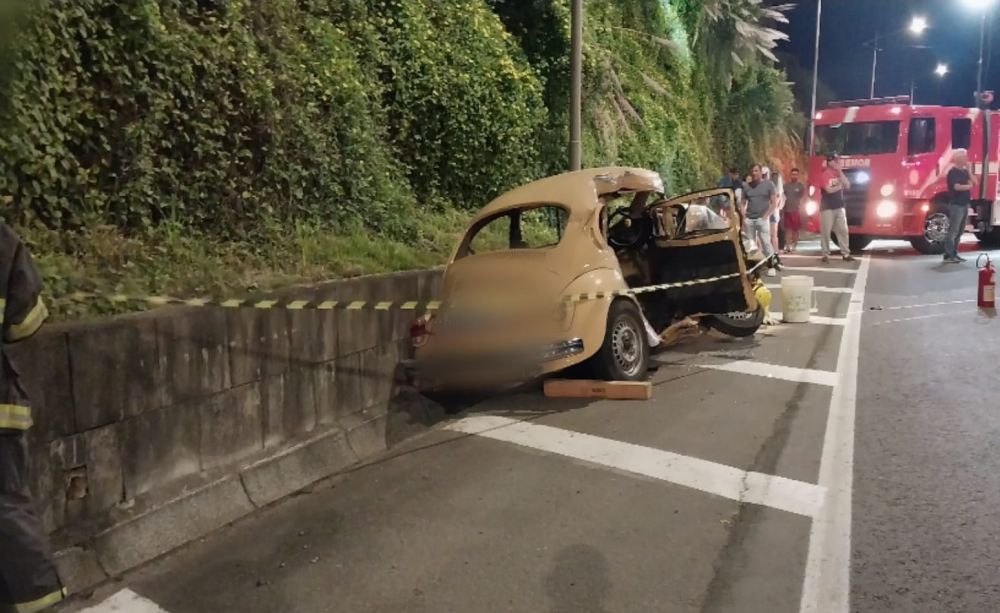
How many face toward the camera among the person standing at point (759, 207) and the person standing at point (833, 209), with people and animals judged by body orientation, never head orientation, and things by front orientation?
2

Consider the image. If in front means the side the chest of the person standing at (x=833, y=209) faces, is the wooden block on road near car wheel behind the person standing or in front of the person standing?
in front

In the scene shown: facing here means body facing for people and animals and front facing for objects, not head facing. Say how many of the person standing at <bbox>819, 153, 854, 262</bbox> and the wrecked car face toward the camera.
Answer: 1

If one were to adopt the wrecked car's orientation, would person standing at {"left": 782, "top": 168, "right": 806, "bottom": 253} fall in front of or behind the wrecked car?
in front

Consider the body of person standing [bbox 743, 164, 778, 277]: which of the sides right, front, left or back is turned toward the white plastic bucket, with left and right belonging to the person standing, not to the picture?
front

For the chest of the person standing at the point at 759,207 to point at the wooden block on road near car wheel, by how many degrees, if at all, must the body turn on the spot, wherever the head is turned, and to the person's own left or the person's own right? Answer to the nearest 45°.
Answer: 0° — they already face it

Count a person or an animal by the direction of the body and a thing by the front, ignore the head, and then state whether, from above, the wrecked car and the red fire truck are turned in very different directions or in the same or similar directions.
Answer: very different directions

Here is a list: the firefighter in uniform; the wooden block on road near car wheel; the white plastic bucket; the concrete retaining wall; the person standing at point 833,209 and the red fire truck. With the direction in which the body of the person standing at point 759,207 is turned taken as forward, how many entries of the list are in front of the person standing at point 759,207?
4

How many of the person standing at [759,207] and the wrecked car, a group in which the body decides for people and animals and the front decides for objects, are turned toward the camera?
1

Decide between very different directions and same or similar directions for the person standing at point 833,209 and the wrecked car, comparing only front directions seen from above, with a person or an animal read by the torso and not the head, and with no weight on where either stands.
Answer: very different directions

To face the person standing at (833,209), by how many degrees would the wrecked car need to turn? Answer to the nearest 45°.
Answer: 0° — it already faces them

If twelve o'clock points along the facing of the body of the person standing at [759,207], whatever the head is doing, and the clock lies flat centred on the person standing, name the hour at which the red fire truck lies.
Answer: The red fire truck is roughly at 7 o'clock from the person standing.

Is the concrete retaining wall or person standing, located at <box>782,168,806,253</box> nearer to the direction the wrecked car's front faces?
the person standing

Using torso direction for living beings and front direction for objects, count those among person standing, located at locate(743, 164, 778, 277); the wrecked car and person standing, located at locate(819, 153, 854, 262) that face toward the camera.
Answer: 2

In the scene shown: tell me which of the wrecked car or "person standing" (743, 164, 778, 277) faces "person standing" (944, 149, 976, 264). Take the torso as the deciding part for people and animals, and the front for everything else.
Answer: the wrecked car

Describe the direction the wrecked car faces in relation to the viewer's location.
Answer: facing away from the viewer and to the right of the viewer
